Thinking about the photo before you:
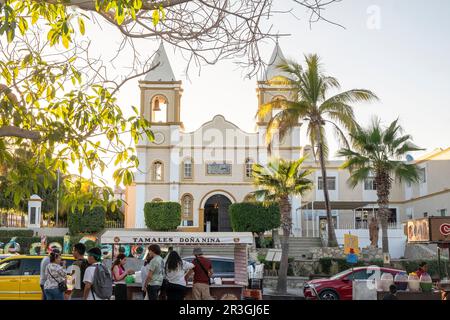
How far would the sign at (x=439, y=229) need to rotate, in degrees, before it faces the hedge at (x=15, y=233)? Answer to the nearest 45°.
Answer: approximately 135° to its right

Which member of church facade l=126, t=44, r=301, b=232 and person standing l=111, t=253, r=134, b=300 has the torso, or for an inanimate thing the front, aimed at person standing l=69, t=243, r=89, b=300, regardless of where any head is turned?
the church facade

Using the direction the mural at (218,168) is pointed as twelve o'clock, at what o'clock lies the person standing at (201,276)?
The person standing is roughly at 12 o'clock from the mural.

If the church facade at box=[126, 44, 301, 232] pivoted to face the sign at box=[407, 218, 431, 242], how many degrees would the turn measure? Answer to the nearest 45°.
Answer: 0° — it already faces it

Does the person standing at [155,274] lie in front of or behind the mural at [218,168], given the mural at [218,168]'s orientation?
in front

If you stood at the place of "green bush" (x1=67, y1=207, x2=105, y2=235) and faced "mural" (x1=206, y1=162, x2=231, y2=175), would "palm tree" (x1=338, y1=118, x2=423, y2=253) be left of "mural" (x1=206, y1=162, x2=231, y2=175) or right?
right

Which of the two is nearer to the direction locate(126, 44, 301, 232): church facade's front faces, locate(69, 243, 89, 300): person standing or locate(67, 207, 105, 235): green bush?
the person standing

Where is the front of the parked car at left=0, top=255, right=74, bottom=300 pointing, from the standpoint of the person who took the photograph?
facing to the left of the viewer

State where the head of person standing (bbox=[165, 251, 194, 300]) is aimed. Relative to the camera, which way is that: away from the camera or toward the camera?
away from the camera

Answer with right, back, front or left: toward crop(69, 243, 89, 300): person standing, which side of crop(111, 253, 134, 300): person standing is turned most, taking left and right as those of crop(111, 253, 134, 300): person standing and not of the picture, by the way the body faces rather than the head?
right

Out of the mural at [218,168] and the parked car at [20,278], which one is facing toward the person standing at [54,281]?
the mural

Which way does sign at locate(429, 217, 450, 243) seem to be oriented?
toward the camera

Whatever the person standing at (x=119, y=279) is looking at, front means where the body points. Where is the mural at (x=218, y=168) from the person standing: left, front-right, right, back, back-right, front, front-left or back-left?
left

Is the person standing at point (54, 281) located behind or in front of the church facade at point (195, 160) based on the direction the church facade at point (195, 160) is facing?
in front

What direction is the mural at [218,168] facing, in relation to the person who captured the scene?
facing the viewer
